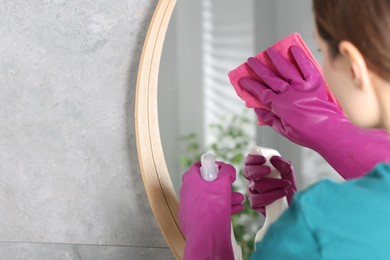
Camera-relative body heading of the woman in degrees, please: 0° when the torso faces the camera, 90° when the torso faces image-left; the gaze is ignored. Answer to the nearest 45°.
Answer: approximately 135°

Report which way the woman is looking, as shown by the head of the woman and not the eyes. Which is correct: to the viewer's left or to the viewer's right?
to the viewer's left

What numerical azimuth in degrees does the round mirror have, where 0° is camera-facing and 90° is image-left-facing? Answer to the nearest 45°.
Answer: approximately 0°
